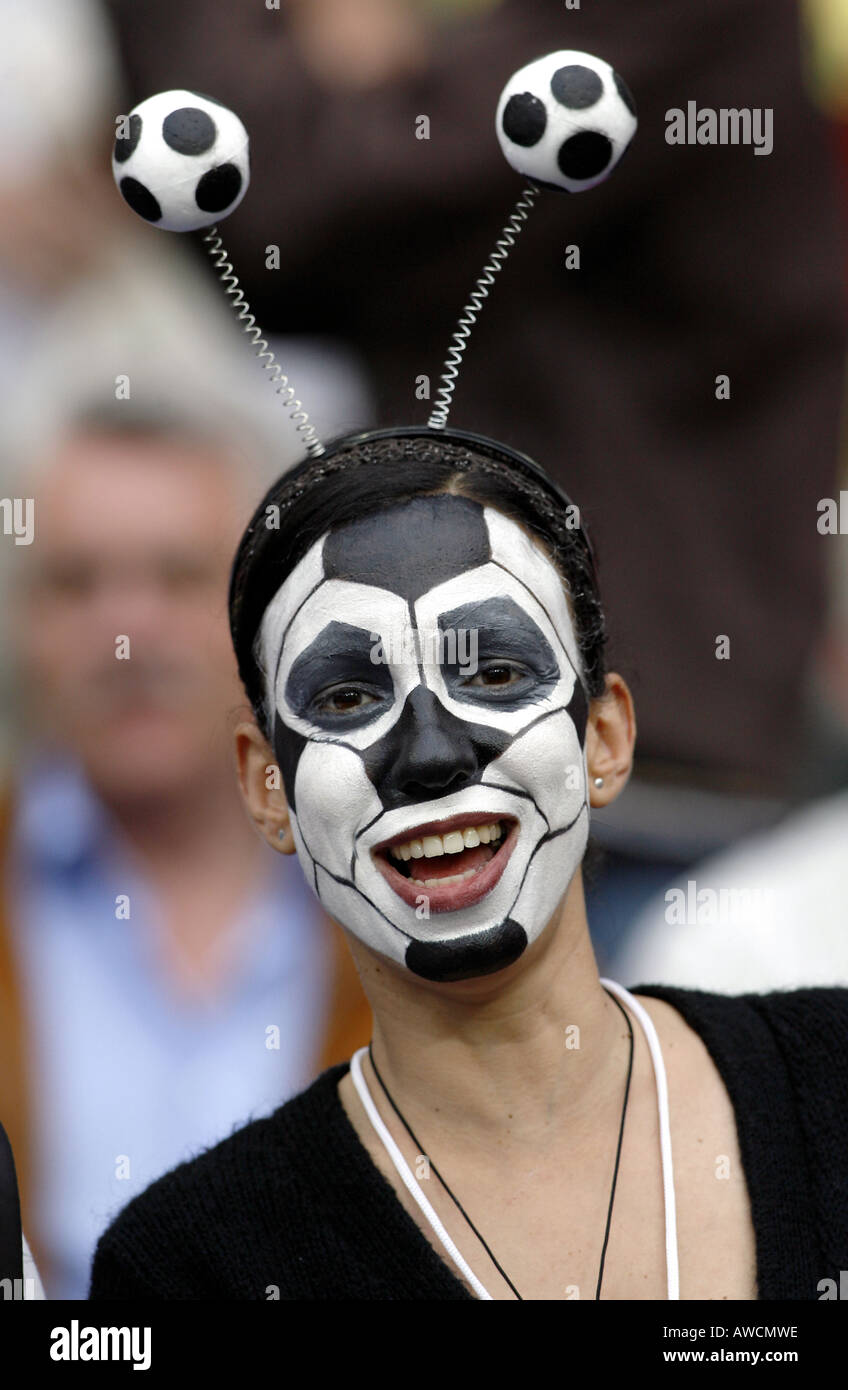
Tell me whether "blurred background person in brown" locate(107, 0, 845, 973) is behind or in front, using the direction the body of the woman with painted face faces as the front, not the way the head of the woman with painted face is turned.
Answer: behind

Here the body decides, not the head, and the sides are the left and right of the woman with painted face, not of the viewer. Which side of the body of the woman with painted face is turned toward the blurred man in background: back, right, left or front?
back

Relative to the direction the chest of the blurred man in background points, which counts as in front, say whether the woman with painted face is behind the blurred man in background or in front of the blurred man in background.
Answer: in front

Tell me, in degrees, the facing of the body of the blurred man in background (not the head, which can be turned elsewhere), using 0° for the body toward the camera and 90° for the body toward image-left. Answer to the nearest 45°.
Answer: approximately 0°

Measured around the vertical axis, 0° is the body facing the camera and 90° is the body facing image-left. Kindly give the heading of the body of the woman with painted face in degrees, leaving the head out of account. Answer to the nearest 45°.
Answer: approximately 0°
